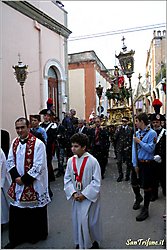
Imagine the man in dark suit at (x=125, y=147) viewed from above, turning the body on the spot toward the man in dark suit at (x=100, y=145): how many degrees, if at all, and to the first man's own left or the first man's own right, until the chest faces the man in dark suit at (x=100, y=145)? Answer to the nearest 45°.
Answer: approximately 135° to the first man's own right

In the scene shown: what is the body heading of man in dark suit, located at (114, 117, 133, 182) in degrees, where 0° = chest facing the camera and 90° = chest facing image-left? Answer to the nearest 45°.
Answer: approximately 0°
